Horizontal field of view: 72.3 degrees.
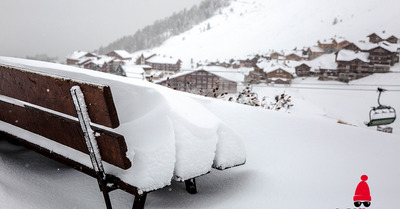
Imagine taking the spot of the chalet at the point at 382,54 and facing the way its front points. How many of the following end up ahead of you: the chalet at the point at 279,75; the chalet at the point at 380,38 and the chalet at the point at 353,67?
2

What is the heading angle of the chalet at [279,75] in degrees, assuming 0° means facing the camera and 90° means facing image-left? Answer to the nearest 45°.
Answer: approximately 0°

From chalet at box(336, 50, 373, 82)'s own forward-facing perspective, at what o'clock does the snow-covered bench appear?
The snow-covered bench is roughly at 12 o'clock from the chalet.

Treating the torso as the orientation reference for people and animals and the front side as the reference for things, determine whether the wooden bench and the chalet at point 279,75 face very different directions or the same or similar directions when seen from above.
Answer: very different directions

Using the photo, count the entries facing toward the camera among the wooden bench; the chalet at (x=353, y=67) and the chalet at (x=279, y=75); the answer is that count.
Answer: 2

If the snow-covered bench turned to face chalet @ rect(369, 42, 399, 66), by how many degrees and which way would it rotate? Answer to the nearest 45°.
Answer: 0° — it already faces it

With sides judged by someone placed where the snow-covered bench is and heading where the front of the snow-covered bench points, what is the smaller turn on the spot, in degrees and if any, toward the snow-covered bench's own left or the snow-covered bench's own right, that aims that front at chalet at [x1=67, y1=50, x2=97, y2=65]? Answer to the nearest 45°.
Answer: approximately 45° to the snow-covered bench's own left

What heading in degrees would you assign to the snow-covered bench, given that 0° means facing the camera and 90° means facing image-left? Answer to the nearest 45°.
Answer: approximately 225°

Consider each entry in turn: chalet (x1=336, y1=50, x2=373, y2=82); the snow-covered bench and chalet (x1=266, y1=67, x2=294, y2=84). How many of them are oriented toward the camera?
2

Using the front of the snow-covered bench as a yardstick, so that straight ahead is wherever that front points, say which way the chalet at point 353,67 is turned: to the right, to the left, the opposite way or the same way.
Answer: the opposite way

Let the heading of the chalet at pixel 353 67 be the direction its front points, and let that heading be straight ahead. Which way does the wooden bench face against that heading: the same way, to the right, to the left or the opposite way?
the opposite way
